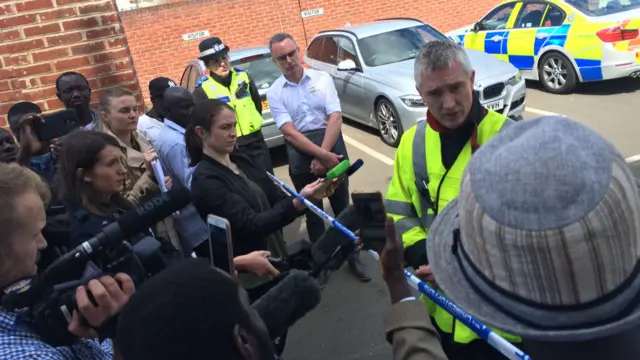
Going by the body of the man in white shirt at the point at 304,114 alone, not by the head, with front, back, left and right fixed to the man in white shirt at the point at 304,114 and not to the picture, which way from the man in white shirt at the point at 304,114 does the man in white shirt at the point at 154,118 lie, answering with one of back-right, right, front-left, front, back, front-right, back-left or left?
right

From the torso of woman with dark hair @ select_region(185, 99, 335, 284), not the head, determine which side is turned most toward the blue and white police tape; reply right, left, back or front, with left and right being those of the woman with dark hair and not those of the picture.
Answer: front

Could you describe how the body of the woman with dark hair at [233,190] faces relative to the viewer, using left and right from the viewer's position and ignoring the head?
facing the viewer and to the right of the viewer

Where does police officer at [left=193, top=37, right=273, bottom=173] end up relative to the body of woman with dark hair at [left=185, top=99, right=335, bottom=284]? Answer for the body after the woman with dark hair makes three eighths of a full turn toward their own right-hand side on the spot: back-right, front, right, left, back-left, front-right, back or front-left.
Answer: right

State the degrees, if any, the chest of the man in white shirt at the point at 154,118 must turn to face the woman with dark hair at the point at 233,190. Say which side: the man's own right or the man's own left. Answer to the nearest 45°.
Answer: approximately 90° to the man's own right

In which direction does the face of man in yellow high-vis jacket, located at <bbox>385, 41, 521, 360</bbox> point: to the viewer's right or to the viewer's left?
to the viewer's left

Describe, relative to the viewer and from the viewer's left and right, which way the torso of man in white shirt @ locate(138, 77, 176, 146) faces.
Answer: facing to the right of the viewer

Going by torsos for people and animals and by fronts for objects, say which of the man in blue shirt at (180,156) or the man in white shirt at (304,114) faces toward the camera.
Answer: the man in white shirt

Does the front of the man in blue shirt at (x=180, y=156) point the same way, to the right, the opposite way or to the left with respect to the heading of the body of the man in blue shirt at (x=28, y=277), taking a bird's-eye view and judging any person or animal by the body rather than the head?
the same way

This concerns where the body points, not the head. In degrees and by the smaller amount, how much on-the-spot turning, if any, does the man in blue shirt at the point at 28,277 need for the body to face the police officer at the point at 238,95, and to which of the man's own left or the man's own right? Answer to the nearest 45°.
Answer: approximately 45° to the man's own left

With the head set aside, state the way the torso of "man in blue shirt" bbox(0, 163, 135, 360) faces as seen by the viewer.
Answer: to the viewer's right

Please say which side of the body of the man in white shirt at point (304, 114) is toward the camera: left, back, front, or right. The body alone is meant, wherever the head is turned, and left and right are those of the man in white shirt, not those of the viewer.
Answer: front

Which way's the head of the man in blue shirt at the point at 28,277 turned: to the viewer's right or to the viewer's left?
to the viewer's right

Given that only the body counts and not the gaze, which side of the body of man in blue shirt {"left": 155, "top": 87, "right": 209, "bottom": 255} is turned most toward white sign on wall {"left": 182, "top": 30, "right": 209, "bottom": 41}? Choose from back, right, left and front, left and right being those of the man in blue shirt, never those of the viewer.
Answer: left

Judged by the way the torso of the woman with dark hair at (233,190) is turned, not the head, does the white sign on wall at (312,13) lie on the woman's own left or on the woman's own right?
on the woman's own left

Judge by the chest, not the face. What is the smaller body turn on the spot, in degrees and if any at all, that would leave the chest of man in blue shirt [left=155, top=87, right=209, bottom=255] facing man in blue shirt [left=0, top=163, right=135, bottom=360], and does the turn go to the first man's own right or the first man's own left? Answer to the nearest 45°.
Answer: approximately 90° to the first man's own right

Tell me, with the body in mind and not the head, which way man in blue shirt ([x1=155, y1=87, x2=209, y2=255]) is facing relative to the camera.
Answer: to the viewer's right
